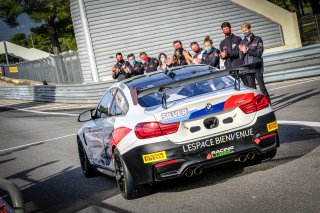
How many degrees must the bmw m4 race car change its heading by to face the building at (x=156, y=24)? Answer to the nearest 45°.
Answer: approximately 45° to its right

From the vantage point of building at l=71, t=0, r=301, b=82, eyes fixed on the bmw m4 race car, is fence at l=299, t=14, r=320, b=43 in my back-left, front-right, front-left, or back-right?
back-left

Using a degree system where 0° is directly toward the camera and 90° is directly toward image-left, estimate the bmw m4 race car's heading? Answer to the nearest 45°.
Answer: approximately 135°

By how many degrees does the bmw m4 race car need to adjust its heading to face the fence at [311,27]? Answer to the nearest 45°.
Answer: approximately 45° to its right
